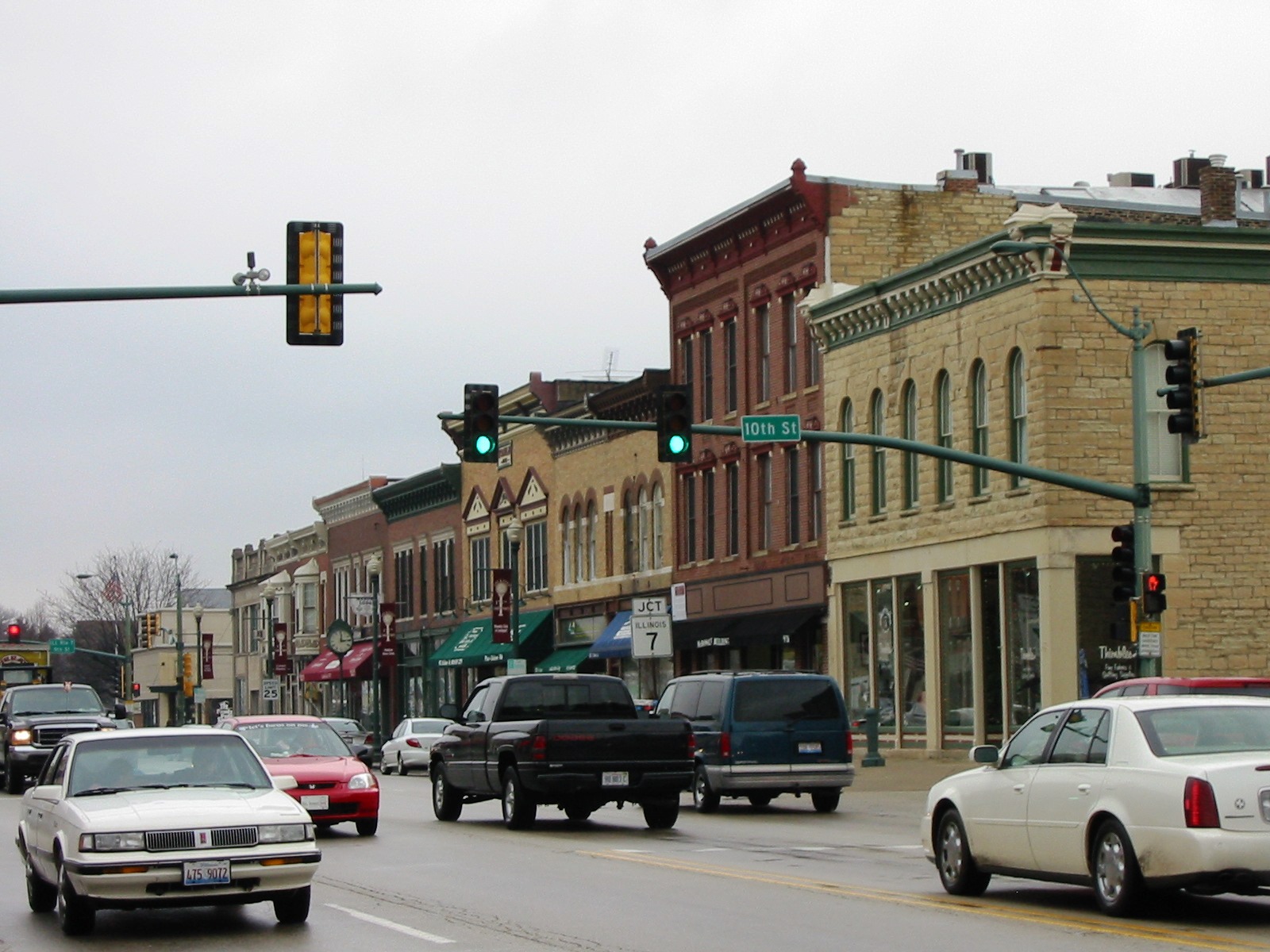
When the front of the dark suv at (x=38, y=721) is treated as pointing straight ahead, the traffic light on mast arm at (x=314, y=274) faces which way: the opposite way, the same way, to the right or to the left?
the opposite way

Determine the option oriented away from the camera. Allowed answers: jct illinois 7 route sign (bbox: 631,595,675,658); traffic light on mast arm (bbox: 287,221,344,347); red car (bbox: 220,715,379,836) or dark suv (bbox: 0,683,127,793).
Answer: the traffic light on mast arm

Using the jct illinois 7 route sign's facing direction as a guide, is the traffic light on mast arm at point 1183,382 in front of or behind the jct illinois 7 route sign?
in front

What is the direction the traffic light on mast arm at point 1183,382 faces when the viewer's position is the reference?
facing to the left of the viewer

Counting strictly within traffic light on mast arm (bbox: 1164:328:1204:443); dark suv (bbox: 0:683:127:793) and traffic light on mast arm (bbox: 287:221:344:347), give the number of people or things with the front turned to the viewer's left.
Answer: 1

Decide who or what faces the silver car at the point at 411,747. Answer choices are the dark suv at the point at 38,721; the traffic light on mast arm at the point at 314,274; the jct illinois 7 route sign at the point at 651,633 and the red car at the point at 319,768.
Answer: the traffic light on mast arm

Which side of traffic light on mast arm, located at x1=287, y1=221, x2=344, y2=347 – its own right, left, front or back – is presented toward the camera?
back

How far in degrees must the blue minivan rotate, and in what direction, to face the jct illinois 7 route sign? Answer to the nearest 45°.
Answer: approximately 45° to its right

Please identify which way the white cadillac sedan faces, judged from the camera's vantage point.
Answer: facing away from the viewer and to the left of the viewer

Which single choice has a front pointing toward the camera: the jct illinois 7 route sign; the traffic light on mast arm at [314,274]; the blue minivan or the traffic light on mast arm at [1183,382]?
the jct illinois 7 route sign

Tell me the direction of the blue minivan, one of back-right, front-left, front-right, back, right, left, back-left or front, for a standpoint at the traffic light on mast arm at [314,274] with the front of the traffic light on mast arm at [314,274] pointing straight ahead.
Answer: front-right
